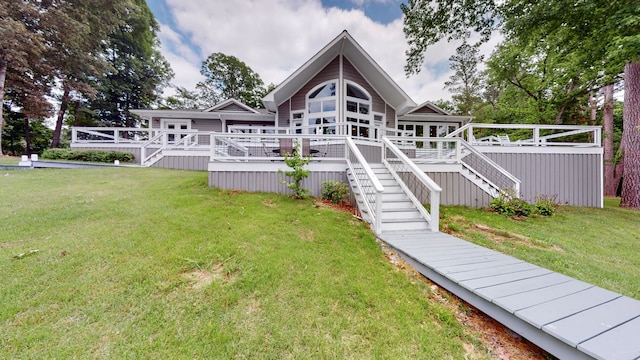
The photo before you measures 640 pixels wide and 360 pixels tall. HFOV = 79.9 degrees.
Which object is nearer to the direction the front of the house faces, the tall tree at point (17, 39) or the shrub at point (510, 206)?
the shrub

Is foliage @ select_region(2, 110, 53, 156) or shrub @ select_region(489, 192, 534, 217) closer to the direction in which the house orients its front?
the shrub

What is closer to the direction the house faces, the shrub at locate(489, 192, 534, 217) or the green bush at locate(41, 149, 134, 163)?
the shrub

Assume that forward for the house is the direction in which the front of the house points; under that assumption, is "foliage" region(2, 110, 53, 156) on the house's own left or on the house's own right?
on the house's own right

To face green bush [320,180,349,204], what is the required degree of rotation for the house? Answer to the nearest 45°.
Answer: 0° — it already faces it

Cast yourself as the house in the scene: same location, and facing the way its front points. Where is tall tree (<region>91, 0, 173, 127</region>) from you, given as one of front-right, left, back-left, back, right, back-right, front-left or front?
back-right

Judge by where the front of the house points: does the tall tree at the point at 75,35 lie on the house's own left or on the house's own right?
on the house's own right

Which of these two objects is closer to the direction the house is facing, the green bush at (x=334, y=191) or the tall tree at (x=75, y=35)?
the green bush

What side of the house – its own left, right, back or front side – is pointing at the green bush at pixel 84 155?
right

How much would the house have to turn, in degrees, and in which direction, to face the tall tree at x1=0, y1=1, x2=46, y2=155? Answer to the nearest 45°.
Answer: approximately 90° to its right

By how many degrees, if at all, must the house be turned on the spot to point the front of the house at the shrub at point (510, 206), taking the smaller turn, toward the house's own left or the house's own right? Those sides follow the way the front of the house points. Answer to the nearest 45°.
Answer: approximately 45° to the house's own left

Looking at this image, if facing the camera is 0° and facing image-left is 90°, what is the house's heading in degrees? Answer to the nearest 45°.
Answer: approximately 0°
